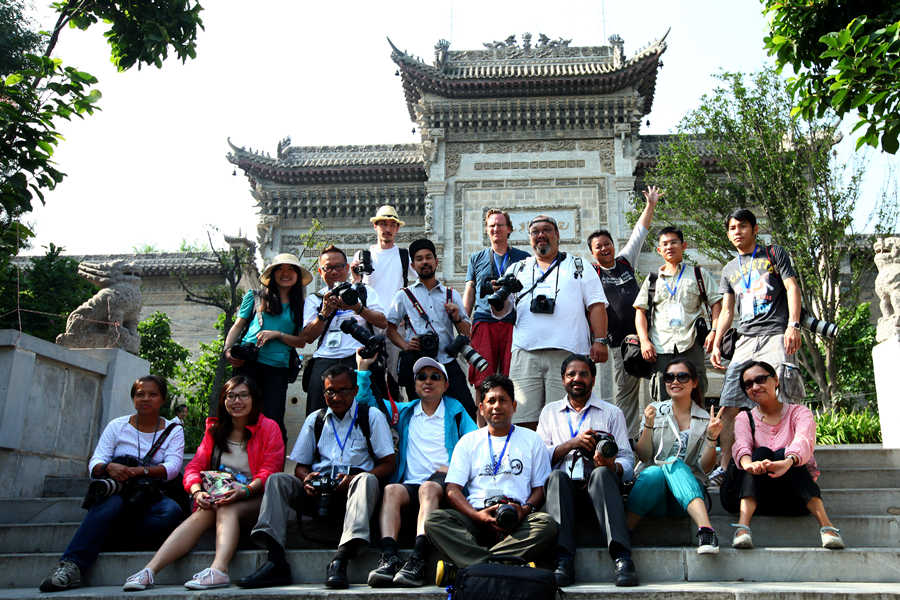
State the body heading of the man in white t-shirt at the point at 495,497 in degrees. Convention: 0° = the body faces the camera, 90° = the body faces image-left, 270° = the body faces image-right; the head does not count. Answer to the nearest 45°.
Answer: approximately 0°

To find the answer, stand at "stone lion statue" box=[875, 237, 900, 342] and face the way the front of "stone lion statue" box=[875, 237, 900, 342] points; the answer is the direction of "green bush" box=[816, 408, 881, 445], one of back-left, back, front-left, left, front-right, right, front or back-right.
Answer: back-right

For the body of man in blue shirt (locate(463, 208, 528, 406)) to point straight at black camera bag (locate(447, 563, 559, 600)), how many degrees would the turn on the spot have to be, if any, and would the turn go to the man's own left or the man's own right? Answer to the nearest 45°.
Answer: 0° — they already face it

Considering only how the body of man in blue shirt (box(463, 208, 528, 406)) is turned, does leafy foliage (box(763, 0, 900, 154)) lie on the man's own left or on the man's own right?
on the man's own left

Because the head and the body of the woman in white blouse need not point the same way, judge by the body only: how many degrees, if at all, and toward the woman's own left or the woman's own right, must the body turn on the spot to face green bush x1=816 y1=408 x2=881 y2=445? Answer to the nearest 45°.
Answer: approximately 90° to the woman's own left

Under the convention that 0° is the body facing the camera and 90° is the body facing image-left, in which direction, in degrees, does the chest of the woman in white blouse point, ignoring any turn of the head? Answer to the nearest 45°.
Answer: approximately 0°

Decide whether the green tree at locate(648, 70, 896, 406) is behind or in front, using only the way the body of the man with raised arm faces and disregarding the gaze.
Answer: behind
